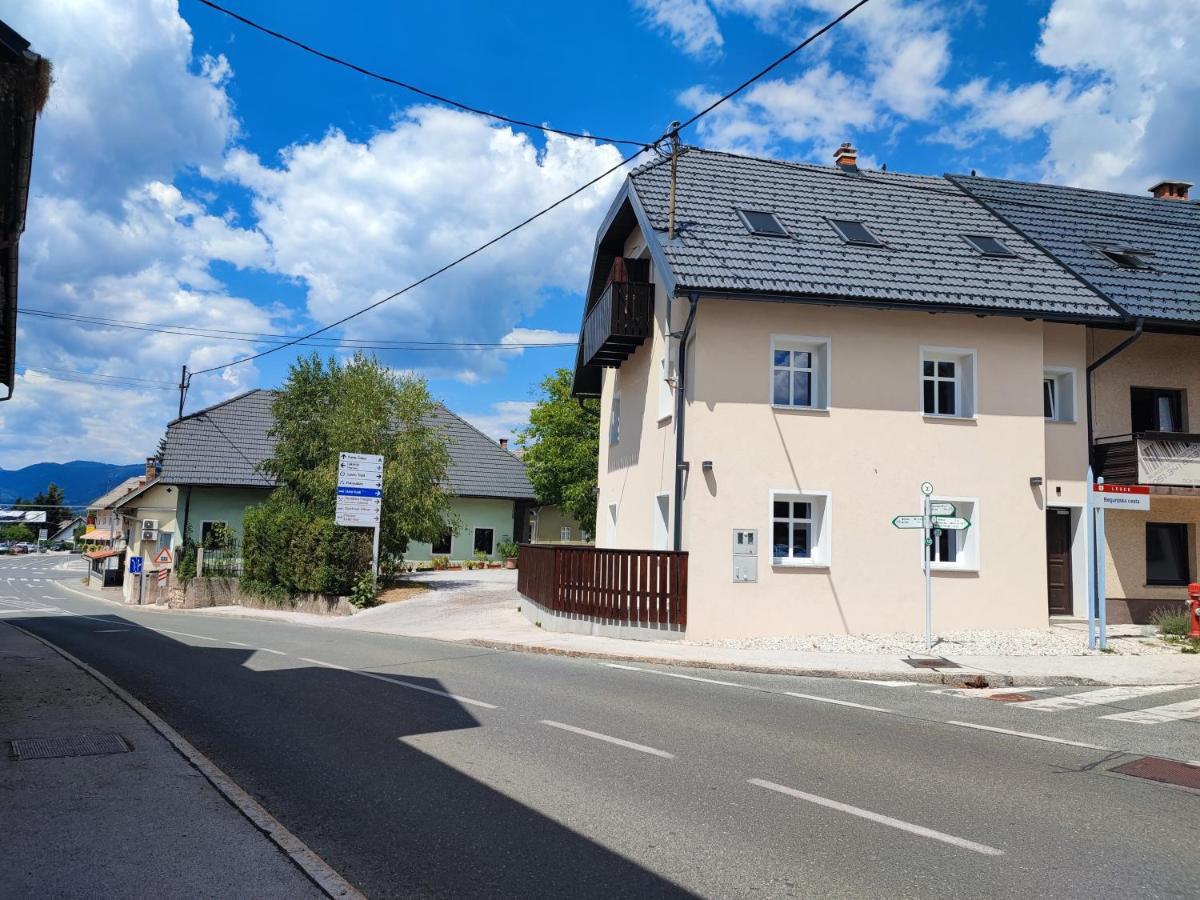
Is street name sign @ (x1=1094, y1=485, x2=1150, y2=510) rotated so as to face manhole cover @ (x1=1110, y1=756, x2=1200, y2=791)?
yes

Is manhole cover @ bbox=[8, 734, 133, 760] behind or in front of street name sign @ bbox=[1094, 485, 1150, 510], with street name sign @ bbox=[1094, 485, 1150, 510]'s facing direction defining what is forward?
in front

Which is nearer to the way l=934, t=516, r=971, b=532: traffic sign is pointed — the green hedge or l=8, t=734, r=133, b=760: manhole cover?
the manhole cover

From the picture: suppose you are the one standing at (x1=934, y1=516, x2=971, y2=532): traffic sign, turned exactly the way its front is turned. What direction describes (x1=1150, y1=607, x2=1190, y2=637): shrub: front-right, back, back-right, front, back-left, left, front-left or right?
back-left

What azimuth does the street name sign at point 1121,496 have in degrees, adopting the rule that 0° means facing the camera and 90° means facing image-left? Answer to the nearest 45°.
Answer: approximately 0°

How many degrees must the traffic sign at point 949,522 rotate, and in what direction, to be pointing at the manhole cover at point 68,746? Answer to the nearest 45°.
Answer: approximately 45° to its right

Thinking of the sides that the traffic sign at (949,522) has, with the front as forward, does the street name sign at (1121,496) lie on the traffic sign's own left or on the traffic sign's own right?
on the traffic sign's own left

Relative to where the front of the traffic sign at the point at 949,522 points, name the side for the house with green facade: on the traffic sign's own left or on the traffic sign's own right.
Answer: on the traffic sign's own right

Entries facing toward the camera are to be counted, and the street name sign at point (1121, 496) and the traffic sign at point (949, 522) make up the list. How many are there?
2
